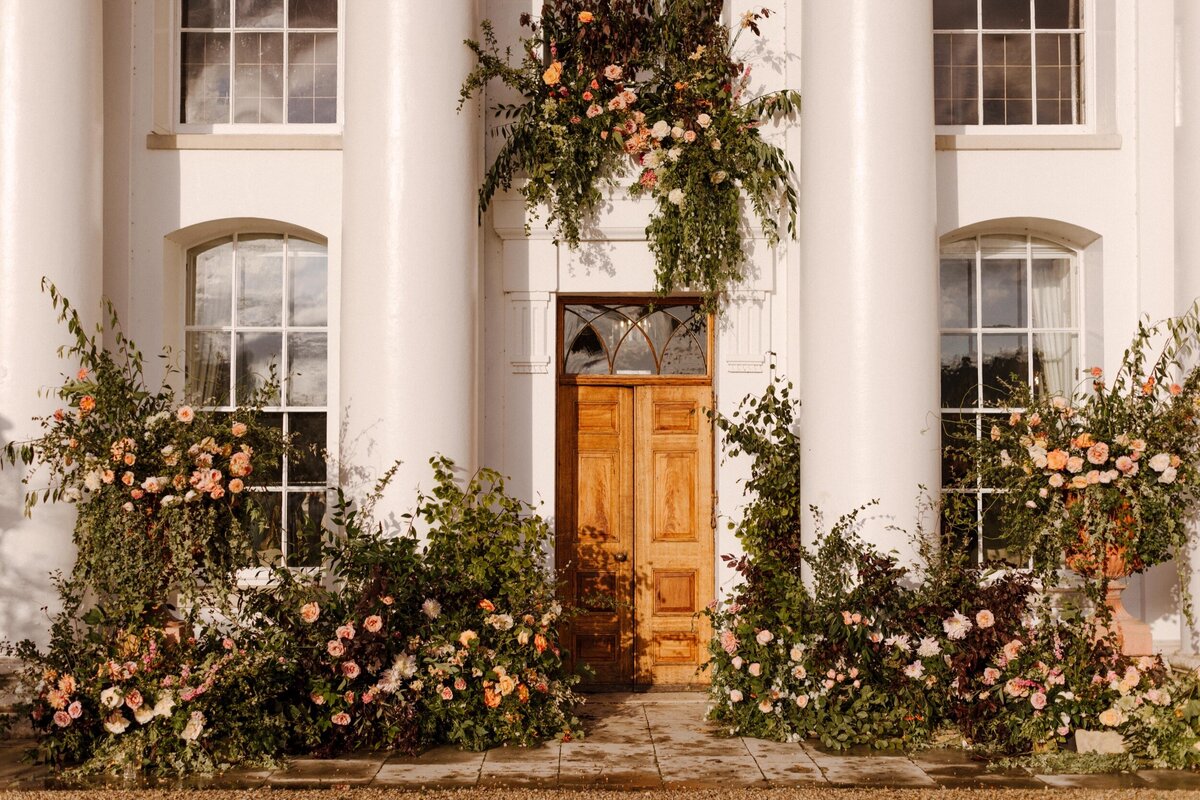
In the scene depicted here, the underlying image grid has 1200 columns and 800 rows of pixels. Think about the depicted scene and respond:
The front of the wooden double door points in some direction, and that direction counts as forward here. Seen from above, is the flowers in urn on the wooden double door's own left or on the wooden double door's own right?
on the wooden double door's own left

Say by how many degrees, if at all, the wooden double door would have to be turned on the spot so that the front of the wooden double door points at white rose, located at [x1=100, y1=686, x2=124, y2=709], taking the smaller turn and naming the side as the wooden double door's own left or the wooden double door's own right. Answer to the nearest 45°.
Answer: approximately 45° to the wooden double door's own right

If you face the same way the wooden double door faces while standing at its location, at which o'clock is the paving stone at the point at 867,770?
The paving stone is roughly at 11 o'clock from the wooden double door.

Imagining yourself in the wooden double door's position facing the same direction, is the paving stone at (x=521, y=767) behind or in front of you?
in front

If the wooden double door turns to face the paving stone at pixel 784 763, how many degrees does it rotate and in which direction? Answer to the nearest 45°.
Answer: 0° — it already faces it

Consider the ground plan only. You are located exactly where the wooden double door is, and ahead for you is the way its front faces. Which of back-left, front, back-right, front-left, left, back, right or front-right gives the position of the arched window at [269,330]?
right

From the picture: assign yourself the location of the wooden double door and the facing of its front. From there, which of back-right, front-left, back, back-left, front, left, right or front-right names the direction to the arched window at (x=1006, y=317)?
left

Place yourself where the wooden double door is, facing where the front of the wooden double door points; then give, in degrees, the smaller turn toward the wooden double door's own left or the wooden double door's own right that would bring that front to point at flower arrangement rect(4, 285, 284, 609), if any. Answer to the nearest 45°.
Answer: approximately 45° to the wooden double door's own right

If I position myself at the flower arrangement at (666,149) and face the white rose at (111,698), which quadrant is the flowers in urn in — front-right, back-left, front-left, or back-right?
back-left

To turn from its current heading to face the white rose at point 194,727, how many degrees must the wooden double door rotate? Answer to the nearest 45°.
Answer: approximately 45° to its right

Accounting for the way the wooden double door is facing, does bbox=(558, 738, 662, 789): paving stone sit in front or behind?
in front

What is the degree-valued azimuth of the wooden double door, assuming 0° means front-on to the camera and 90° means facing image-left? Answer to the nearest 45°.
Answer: approximately 0°

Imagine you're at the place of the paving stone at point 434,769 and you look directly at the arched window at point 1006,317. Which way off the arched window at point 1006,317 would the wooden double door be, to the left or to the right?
left

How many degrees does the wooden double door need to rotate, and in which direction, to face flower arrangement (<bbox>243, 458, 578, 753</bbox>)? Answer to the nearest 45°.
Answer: approximately 45° to its right
